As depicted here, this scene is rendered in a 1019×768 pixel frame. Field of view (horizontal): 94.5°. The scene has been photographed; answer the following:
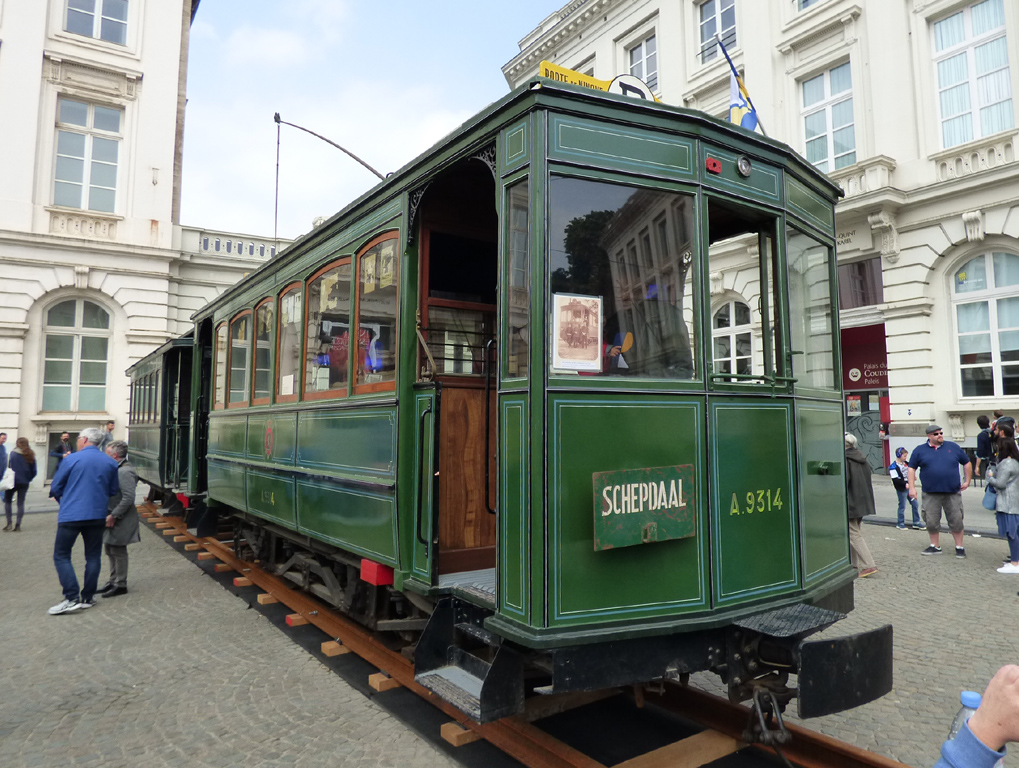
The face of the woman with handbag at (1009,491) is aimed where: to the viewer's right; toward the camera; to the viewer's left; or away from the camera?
to the viewer's left

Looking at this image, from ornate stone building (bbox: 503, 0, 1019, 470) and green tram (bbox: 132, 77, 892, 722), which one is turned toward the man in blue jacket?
the ornate stone building

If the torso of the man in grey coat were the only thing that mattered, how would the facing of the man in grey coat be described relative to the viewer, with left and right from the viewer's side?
facing to the left of the viewer

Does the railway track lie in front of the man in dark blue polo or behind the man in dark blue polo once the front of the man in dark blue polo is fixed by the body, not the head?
in front

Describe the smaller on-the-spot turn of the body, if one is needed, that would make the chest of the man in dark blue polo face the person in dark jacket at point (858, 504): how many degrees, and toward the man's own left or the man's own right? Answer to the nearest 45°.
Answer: approximately 45° to the man's own right

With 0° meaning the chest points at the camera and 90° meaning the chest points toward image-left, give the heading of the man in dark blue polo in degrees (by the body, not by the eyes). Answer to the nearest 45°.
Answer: approximately 0°

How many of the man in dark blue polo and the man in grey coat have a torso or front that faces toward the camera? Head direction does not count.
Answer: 1

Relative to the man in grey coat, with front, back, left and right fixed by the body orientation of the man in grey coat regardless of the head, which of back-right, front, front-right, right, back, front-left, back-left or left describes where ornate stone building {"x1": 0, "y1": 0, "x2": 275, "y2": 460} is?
right
